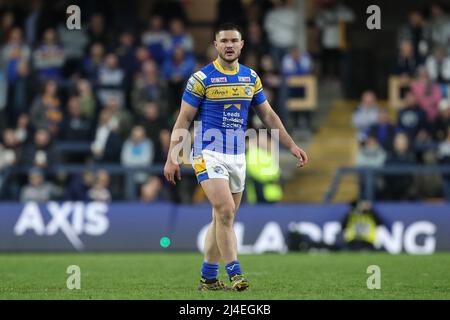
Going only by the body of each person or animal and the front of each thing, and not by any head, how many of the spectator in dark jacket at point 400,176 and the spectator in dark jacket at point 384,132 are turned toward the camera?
2

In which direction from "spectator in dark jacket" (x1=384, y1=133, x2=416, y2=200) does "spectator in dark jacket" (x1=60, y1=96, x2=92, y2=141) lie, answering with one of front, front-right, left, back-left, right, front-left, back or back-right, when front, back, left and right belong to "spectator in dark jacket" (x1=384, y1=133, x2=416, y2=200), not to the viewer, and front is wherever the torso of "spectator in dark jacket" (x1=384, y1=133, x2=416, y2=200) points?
right

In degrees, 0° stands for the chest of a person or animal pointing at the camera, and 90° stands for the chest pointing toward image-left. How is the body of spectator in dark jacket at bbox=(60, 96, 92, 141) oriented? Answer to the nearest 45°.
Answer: approximately 0°

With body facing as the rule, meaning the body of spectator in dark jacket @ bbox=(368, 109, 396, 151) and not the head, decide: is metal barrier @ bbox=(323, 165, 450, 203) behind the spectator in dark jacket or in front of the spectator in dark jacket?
in front

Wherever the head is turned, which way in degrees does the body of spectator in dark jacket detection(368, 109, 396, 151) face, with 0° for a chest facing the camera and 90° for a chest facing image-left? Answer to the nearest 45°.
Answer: approximately 0°

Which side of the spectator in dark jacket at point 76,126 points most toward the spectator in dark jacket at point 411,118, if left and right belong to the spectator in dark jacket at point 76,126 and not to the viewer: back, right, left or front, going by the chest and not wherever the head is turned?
left
